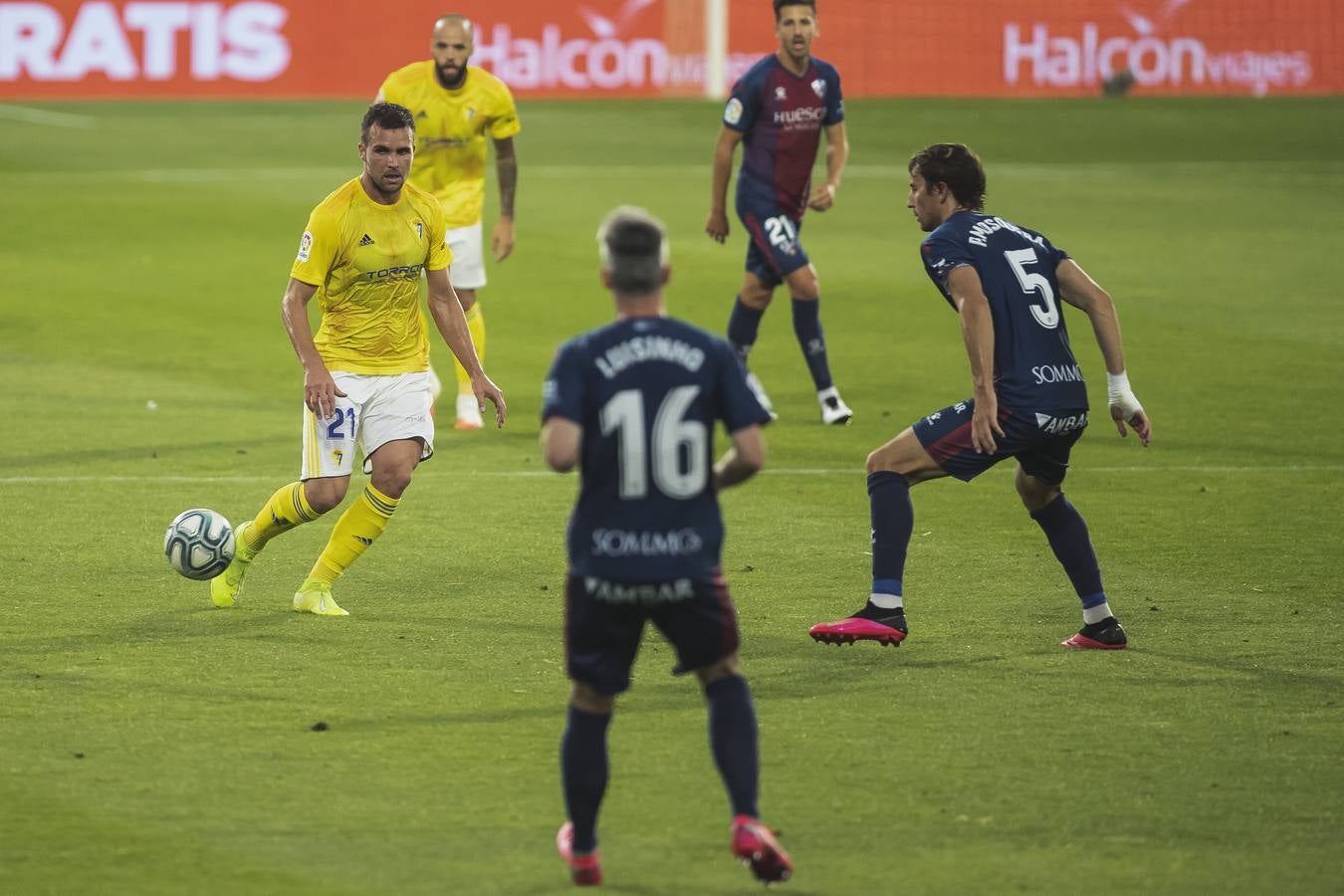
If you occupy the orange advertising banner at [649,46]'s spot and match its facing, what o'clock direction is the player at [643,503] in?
The player is roughly at 12 o'clock from the orange advertising banner.

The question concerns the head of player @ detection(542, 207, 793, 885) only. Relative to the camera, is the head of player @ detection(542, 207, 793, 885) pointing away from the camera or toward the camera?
away from the camera

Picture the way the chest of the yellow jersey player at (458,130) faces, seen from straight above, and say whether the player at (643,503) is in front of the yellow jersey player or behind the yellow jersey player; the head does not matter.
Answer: in front

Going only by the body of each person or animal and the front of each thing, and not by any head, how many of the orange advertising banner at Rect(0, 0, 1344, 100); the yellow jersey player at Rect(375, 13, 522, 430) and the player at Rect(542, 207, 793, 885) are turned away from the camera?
1

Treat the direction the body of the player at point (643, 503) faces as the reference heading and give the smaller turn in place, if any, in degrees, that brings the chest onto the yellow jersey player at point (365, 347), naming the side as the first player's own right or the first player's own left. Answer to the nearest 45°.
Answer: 0° — they already face them

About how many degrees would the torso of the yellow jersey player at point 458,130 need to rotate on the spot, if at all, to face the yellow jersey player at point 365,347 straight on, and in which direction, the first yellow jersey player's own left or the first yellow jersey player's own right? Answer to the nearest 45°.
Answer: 0° — they already face them

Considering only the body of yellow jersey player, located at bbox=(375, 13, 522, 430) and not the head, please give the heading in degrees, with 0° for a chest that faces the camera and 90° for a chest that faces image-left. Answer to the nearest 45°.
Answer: approximately 0°

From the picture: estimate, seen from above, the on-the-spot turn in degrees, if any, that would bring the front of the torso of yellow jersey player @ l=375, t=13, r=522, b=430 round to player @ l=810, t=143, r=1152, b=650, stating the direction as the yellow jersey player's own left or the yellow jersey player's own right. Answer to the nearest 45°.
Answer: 0° — they already face them

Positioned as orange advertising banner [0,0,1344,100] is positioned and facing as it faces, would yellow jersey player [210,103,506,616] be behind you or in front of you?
in front

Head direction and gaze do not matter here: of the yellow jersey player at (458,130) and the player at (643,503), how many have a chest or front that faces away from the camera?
1

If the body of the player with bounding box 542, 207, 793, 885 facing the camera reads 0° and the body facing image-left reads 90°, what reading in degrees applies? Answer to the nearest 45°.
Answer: approximately 180°

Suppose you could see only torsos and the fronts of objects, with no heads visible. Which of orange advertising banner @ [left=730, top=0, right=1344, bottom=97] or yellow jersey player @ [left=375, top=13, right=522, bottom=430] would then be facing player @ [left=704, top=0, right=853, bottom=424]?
the orange advertising banner

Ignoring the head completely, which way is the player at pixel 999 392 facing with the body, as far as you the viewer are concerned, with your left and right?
facing away from the viewer and to the left of the viewer

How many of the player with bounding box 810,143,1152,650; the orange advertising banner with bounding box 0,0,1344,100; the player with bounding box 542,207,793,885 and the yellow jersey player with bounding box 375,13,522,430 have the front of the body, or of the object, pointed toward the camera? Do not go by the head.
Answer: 2
